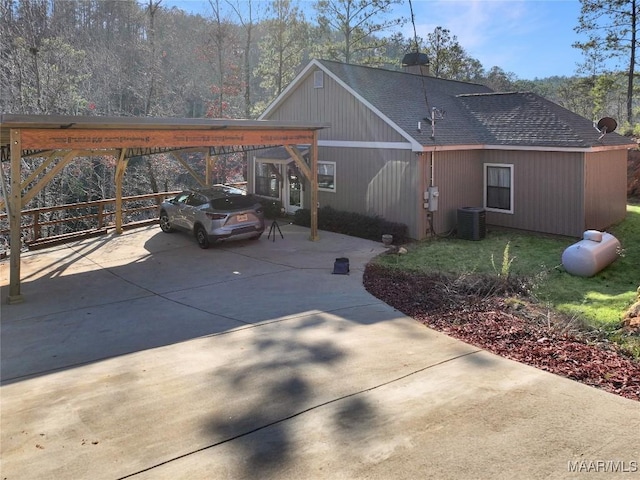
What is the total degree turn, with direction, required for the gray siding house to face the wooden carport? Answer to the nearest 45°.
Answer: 0° — it already faces it

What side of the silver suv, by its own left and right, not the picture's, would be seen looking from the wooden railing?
front

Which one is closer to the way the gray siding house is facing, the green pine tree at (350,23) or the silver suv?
the silver suv

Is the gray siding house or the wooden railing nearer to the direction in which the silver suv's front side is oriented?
the wooden railing

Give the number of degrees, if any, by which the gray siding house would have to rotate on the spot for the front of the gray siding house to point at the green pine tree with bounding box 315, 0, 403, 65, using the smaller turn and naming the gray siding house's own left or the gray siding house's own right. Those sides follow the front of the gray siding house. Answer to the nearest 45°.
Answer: approximately 135° to the gray siding house's own right

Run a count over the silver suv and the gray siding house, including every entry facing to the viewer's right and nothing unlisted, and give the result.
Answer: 0

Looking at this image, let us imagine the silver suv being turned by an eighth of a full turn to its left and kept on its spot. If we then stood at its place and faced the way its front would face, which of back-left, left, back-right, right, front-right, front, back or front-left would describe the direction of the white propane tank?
back-left

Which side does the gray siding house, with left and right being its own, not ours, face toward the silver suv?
front

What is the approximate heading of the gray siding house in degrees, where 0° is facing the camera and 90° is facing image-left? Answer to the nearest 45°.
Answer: approximately 45°

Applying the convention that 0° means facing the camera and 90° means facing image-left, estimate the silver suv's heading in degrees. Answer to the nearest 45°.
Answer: approximately 135°
